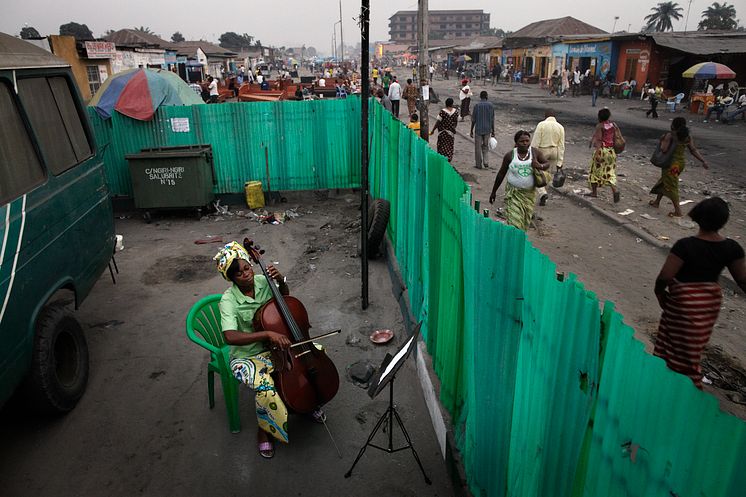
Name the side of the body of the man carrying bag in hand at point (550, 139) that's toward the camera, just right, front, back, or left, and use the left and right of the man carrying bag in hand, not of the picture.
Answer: back

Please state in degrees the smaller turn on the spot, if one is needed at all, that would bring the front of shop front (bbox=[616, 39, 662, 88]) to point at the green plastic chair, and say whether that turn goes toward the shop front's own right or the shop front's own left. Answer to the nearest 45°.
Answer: approximately 45° to the shop front's own left

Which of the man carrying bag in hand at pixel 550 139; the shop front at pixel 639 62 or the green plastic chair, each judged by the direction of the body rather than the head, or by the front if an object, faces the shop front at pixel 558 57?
the man carrying bag in hand

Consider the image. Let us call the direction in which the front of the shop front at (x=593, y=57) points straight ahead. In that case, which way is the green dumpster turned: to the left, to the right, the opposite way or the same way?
to the left

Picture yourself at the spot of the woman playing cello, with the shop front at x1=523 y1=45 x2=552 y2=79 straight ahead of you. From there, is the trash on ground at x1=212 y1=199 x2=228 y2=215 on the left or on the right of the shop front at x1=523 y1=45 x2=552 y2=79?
left

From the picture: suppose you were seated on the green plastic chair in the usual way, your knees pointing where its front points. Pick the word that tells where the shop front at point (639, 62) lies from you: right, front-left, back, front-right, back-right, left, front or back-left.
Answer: left

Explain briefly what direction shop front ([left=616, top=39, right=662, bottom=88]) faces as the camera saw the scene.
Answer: facing the viewer and to the left of the viewer

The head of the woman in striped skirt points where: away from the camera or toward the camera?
away from the camera

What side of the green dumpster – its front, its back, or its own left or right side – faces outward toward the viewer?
front

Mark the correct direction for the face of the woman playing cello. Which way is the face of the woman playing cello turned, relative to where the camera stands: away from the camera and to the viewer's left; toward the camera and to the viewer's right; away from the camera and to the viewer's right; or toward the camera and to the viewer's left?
toward the camera and to the viewer's right

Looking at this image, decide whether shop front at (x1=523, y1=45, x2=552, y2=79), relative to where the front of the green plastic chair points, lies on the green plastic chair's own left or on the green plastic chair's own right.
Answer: on the green plastic chair's own left

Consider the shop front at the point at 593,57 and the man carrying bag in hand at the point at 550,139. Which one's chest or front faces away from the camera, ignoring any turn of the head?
the man carrying bag in hand

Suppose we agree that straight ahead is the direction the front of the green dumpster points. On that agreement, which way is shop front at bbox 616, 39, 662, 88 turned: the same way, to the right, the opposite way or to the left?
to the right

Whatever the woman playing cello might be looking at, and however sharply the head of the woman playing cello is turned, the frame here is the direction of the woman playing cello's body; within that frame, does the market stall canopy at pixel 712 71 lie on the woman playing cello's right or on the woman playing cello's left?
on the woman playing cello's left

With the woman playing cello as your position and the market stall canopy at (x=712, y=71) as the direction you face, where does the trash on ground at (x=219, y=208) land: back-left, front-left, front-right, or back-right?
front-left

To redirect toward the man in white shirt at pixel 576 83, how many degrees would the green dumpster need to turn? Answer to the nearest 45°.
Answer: approximately 135° to its left

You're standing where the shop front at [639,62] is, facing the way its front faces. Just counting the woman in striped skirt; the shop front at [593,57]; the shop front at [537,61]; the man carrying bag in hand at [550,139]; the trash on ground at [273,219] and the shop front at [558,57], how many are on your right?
3

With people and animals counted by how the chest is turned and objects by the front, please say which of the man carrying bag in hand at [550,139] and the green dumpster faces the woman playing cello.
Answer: the green dumpster
